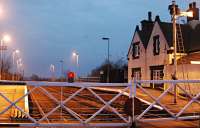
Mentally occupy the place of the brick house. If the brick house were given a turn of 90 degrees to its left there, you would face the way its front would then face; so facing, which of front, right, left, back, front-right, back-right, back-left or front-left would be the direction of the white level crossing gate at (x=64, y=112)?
front-right

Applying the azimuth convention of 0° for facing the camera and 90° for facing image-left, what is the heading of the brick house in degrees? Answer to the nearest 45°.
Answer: approximately 45°

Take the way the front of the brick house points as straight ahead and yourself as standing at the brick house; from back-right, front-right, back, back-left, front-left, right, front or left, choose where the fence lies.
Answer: front-left
